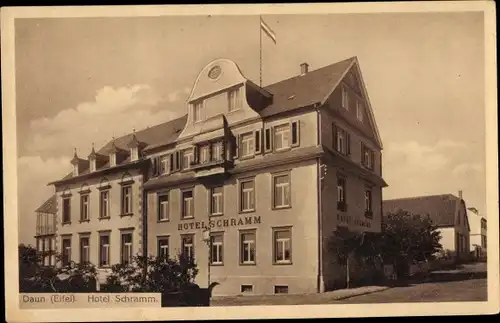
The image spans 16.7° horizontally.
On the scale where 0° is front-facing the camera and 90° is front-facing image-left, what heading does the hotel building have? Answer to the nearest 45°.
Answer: approximately 45°
